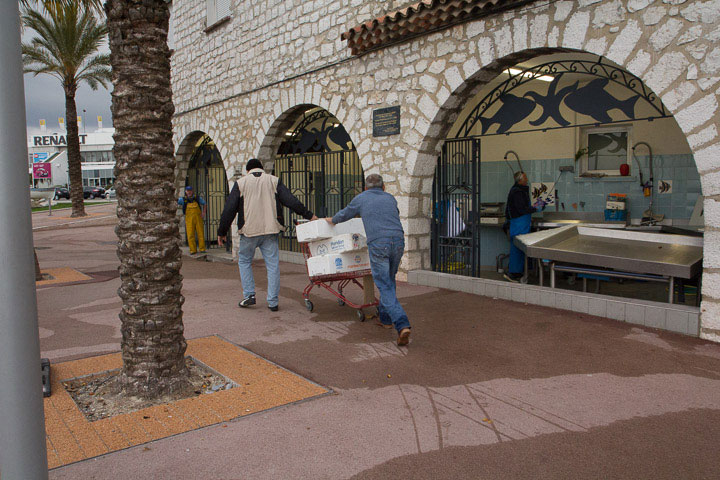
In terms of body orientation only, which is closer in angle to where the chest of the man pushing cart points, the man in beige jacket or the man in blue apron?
the man in beige jacket

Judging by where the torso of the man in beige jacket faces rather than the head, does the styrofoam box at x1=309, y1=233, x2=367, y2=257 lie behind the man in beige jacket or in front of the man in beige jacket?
behind

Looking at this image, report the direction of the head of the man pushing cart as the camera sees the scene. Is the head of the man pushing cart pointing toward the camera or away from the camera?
away from the camera

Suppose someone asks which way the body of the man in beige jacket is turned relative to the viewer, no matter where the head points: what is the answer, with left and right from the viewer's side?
facing away from the viewer

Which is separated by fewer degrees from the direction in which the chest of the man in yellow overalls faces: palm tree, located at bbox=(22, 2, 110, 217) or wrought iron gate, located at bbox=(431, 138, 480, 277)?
the wrought iron gate

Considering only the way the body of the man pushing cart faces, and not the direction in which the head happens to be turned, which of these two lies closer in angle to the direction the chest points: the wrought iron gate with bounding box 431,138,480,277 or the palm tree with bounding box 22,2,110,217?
the palm tree

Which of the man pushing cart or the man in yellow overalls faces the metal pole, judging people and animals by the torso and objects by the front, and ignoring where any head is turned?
the man in yellow overalls

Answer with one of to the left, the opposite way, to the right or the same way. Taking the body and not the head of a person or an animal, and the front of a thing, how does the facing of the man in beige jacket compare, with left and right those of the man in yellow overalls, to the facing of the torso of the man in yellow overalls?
the opposite way

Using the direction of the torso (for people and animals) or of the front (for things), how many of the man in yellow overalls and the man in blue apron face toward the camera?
1

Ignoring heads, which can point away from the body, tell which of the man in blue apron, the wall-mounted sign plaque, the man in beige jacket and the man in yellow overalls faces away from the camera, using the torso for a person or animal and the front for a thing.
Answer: the man in beige jacket
